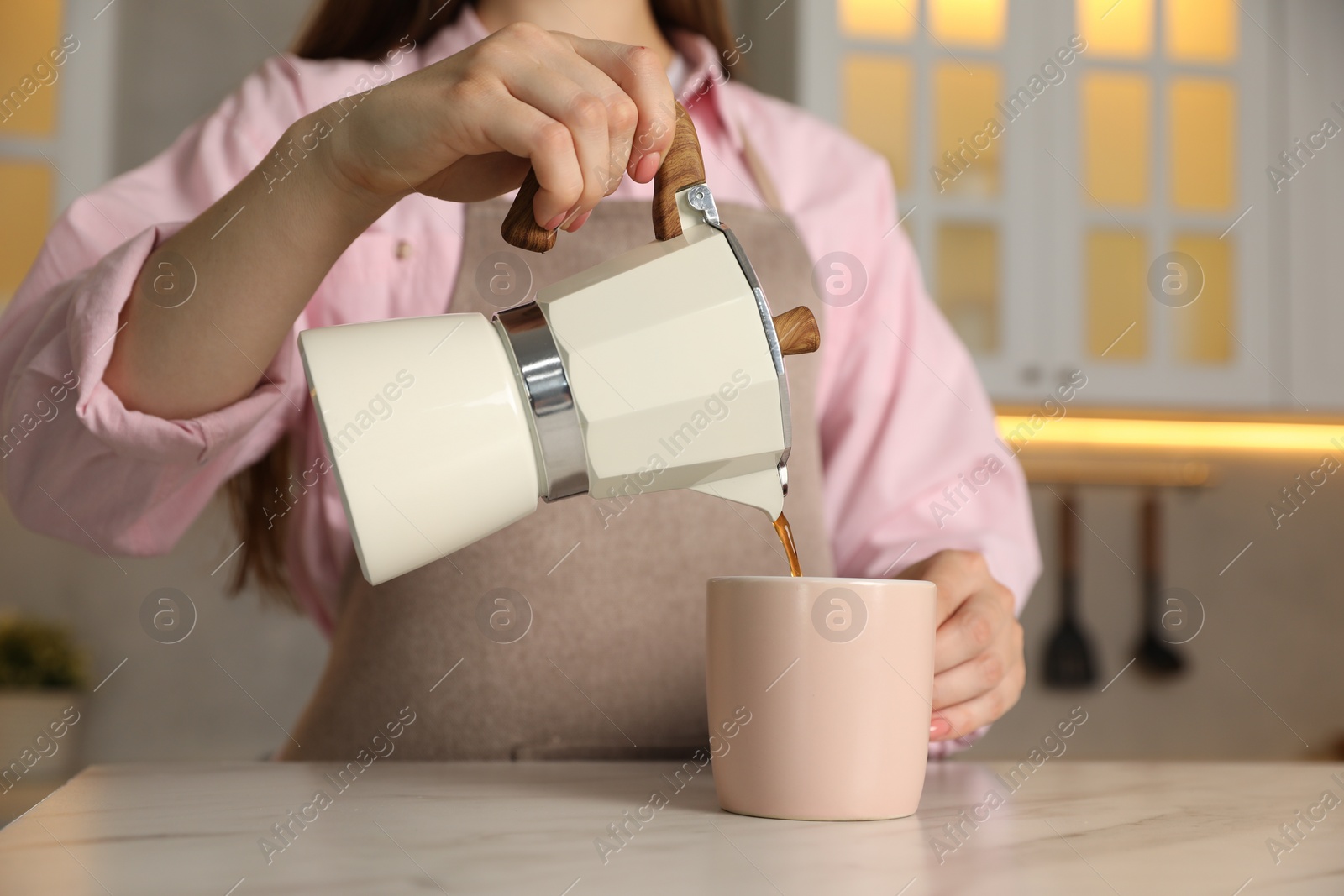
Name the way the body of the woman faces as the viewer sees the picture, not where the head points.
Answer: toward the camera

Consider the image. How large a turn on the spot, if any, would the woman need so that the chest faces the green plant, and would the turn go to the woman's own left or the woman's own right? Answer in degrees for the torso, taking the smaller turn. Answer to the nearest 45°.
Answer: approximately 135° to the woman's own right

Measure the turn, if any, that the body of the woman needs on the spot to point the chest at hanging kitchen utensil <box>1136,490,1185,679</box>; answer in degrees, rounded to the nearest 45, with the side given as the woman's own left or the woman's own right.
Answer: approximately 135° to the woman's own left
